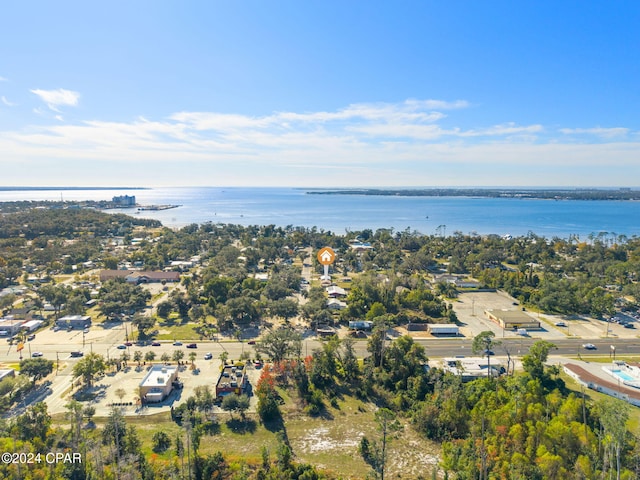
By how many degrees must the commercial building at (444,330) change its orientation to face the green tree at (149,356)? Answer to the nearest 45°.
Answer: approximately 45° to its right

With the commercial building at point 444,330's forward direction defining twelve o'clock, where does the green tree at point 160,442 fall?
The green tree is roughly at 1 o'clock from the commercial building.

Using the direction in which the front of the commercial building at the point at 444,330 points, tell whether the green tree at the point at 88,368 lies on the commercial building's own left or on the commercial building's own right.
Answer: on the commercial building's own right

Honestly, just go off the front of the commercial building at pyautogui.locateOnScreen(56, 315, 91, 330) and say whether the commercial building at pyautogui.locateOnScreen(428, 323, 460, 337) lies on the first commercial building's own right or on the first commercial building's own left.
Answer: on the first commercial building's own left

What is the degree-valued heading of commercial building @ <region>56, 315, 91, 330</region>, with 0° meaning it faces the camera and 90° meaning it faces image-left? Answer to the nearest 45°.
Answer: approximately 0°

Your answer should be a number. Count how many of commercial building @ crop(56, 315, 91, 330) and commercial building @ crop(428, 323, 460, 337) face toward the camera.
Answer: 2

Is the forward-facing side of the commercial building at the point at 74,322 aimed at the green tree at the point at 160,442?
yes

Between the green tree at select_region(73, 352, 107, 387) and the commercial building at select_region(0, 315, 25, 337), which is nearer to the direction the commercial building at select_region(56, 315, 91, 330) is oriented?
the green tree

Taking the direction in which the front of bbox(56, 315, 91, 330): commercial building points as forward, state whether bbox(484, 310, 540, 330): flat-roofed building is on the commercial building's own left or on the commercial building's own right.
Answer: on the commercial building's own left

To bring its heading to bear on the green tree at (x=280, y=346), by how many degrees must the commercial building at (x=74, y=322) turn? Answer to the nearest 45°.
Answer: approximately 45° to its left

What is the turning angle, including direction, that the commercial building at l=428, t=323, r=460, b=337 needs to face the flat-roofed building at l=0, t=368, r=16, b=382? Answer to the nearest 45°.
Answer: approximately 45° to its right

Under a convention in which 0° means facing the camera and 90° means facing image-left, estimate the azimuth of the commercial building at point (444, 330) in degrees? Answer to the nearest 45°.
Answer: approximately 0°
